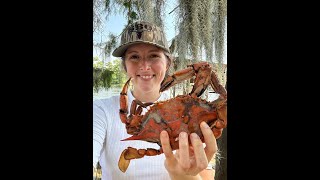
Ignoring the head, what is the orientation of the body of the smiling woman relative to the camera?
toward the camera
